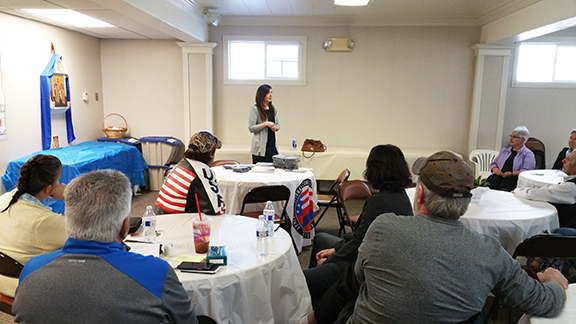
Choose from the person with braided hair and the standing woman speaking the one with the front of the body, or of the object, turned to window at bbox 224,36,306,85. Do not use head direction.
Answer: the person with braided hair

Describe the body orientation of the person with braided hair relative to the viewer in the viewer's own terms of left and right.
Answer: facing away from the viewer and to the right of the viewer

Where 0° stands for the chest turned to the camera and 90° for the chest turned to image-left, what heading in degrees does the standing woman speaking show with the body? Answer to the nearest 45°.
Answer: approximately 315°

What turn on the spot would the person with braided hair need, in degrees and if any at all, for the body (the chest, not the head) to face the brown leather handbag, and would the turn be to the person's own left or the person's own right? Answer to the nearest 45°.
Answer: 0° — they already face it

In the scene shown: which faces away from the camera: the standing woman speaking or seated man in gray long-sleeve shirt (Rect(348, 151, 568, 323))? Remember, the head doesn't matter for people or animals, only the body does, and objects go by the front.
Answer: the seated man in gray long-sleeve shirt

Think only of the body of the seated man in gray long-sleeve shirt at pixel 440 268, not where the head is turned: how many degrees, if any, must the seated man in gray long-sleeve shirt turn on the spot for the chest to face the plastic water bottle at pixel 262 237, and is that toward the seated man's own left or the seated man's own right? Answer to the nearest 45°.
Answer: approximately 45° to the seated man's own left

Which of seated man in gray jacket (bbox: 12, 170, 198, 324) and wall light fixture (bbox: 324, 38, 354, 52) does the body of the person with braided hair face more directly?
the wall light fixture

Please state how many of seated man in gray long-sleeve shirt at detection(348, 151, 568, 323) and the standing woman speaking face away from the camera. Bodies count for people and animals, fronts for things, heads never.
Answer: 1

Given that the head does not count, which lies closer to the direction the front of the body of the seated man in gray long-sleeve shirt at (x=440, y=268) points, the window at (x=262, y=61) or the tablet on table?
the window

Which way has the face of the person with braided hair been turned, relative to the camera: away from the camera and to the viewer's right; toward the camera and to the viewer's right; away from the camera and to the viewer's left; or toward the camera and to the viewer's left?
away from the camera and to the viewer's right

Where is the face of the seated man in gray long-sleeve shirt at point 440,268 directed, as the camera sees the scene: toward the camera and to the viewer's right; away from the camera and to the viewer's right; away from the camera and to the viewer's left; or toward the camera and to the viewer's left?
away from the camera and to the viewer's left

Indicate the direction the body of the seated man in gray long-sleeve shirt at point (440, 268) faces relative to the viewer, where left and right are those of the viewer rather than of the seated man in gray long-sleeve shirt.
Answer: facing away from the viewer

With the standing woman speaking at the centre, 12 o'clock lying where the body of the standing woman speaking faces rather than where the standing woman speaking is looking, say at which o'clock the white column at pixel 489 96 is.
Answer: The white column is roughly at 10 o'clock from the standing woman speaking.
